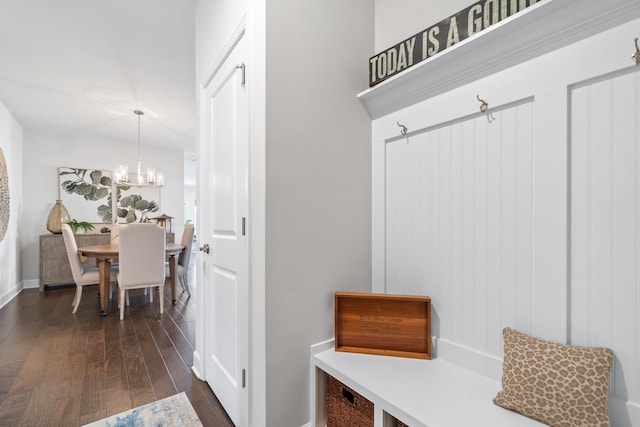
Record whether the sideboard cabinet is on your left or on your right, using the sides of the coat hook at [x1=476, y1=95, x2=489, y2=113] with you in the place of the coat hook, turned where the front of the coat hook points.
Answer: on your right

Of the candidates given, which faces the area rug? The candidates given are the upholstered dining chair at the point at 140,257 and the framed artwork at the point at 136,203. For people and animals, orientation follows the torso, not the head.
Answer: the framed artwork

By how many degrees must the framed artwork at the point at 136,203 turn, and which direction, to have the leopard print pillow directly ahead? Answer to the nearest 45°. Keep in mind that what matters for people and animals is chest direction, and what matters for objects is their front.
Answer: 0° — it already faces it

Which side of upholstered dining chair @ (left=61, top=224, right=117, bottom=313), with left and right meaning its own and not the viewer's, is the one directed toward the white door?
right

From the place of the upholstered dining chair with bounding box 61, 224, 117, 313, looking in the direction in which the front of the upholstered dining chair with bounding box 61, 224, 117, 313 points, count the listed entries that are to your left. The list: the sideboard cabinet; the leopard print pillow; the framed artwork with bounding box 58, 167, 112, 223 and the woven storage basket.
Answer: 2

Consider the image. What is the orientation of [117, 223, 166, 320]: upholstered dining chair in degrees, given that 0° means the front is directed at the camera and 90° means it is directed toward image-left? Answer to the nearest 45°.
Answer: approximately 180°

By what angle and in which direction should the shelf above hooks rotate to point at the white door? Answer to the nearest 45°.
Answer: approximately 45° to its right

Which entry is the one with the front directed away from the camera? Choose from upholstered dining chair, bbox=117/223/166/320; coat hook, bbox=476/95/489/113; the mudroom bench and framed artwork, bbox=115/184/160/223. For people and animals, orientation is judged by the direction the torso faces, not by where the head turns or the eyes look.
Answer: the upholstered dining chair

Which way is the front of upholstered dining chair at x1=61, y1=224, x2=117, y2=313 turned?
to the viewer's right

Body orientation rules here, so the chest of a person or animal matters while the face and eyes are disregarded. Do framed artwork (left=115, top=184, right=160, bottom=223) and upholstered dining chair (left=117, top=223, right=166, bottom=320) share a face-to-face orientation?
yes
